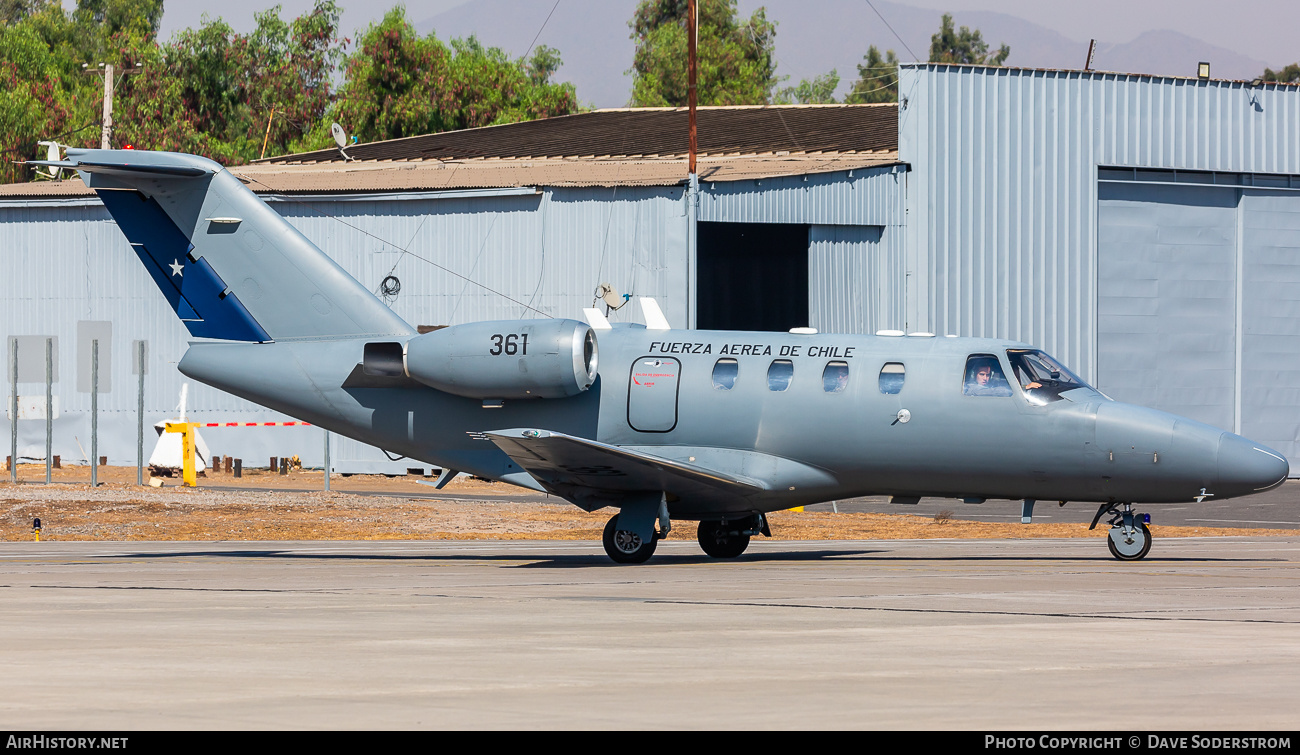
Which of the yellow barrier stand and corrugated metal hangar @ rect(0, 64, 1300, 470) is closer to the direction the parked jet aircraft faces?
the corrugated metal hangar

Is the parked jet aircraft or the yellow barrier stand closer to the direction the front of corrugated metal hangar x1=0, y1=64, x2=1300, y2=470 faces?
the parked jet aircraft

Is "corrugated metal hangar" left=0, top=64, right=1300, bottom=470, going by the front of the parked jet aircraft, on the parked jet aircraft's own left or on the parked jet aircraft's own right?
on the parked jet aircraft's own left

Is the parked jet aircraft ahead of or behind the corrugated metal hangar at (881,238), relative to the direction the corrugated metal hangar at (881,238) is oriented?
ahead

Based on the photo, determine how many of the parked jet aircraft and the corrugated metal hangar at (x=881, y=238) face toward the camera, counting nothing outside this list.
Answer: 1

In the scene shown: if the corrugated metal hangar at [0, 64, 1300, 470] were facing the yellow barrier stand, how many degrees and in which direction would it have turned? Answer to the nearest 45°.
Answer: approximately 90° to its right

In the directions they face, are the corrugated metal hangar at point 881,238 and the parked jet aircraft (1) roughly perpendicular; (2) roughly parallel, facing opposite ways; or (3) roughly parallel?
roughly perpendicular

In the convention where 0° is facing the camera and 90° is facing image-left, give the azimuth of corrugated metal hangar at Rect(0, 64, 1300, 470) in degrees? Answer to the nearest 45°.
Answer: approximately 0°

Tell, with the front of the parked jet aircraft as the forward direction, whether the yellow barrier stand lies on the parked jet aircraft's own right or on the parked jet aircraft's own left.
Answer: on the parked jet aircraft's own left

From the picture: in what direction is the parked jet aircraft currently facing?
to the viewer's right
